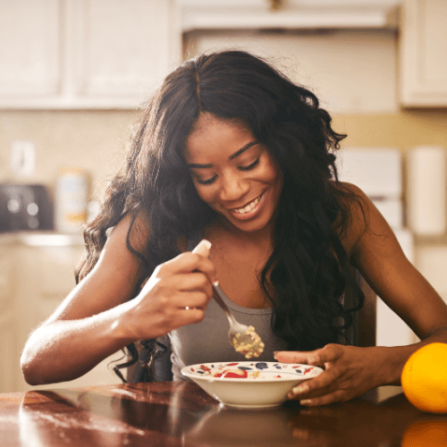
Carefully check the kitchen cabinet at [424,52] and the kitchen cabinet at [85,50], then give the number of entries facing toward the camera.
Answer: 2

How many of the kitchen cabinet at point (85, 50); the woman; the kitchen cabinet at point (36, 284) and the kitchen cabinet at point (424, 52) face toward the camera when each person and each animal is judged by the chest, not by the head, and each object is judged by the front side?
4

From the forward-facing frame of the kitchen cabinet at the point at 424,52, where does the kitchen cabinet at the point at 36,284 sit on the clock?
the kitchen cabinet at the point at 36,284 is roughly at 2 o'clock from the kitchen cabinet at the point at 424,52.

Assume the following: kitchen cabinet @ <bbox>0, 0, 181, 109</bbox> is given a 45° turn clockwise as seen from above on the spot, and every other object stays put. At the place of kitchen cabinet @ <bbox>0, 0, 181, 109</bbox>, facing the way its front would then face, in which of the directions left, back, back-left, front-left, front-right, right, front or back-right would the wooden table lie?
front-left

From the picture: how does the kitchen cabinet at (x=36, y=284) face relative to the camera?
toward the camera

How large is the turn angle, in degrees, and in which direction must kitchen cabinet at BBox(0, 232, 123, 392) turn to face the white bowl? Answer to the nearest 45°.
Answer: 0° — it already faces it

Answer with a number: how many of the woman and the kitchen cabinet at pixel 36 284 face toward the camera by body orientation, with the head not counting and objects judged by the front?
2

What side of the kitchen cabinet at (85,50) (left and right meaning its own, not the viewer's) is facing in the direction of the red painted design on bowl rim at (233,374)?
front

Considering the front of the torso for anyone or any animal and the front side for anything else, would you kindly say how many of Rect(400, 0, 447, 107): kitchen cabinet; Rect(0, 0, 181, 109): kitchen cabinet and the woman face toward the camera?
3

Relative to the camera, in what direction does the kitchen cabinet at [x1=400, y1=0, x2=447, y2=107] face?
facing the viewer
